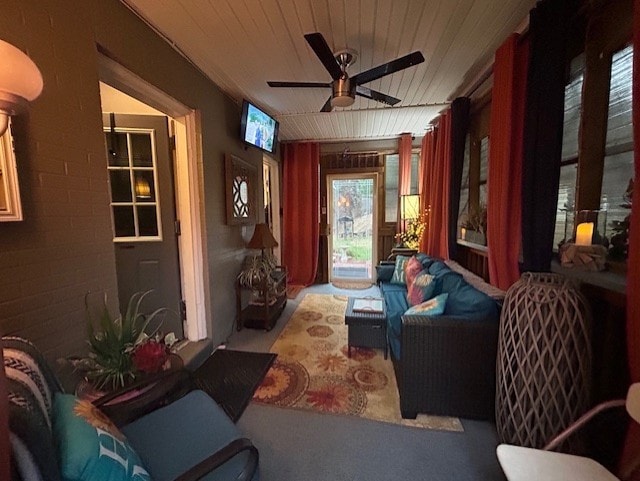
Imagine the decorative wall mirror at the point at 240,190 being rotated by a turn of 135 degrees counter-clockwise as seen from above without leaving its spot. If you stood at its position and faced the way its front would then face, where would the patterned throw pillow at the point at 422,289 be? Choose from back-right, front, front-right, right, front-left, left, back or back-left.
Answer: back-right

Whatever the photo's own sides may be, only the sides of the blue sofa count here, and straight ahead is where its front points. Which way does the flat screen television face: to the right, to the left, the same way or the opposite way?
the opposite way

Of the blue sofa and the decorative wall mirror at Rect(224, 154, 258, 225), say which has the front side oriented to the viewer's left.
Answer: the blue sofa

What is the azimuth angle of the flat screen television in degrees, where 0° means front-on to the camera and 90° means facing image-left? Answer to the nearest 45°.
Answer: approximately 315°

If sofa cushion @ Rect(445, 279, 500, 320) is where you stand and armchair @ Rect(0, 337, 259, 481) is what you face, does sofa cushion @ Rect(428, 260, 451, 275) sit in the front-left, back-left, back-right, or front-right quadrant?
back-right

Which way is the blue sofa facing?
to the viewer's left

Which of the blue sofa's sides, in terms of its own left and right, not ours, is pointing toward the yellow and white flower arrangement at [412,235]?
right

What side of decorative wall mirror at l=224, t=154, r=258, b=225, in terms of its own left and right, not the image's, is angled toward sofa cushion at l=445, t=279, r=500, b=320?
front

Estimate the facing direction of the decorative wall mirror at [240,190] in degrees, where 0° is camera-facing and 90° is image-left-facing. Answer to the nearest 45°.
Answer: approximately 315°

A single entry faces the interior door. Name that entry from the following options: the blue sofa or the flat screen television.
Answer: the blue sofa

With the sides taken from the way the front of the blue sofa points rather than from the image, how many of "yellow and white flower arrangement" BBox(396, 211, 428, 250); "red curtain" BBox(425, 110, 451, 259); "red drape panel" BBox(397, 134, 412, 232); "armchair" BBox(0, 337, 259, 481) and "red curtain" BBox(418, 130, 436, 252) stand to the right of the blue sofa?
4

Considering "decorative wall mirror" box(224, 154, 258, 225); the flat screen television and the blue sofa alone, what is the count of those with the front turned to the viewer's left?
1

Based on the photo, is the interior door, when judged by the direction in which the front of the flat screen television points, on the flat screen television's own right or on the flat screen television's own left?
on the flat screen television's own right

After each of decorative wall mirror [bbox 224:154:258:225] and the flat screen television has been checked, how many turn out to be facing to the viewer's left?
0
